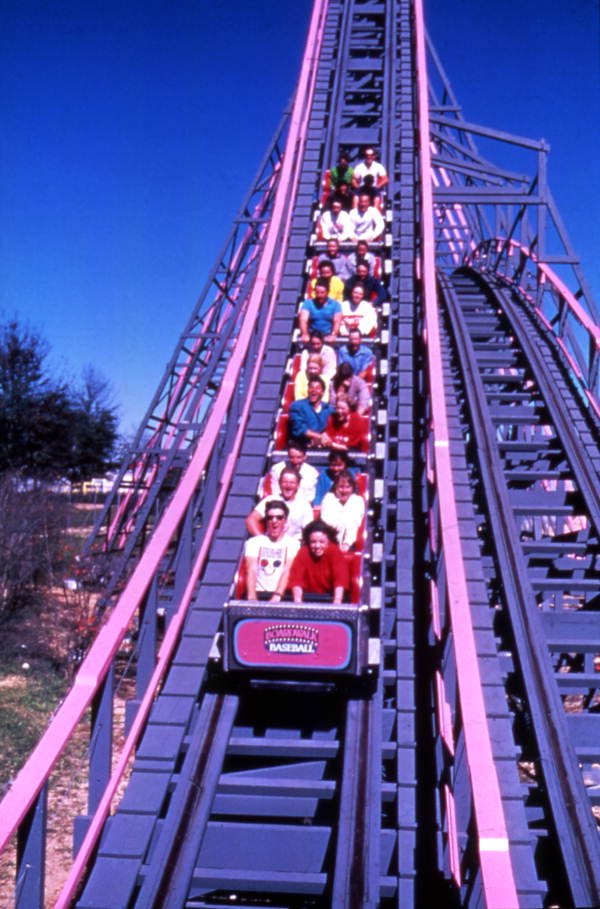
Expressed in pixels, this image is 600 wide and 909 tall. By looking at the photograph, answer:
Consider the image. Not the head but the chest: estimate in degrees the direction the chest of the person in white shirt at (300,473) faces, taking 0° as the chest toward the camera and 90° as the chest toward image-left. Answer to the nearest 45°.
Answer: approximately 0°

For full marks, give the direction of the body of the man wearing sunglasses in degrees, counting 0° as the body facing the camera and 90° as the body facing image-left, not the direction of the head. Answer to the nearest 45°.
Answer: approximately 0°
